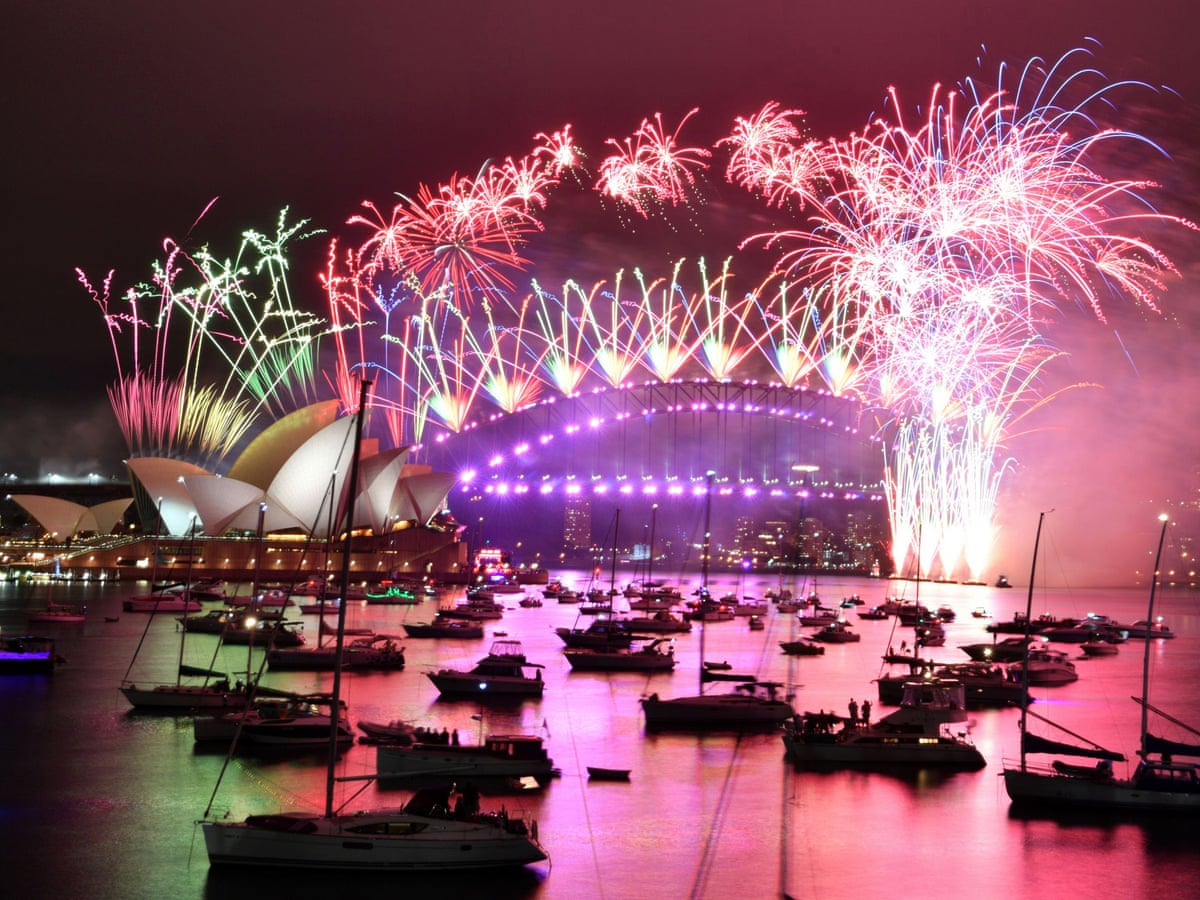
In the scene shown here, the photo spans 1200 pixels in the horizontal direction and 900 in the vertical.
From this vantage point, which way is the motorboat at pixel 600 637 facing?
to the viewer's left

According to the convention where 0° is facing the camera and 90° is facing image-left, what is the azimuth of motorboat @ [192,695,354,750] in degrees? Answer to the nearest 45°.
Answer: approximately 90°

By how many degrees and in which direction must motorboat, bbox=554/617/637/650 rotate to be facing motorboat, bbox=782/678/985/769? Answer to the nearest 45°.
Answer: approximately 90° to its left

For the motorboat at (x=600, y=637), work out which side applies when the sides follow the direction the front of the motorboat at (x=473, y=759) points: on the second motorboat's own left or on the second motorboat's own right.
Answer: on the second motorboat's own right

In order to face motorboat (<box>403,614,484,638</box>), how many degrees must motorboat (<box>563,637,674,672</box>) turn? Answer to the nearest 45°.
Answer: approximately 45° to its right

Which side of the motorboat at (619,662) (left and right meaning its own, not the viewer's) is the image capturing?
left

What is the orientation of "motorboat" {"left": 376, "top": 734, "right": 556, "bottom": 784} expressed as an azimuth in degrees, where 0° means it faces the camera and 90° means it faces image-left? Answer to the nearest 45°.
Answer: approximately 90°

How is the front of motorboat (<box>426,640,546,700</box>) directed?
to the viewer's left

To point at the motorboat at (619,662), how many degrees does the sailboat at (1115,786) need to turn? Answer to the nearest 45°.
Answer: approximately 45° to its right

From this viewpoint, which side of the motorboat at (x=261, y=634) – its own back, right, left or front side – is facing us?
left

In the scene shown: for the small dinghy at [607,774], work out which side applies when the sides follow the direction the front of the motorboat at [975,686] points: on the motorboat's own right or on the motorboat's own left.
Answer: on the motorboat's own left

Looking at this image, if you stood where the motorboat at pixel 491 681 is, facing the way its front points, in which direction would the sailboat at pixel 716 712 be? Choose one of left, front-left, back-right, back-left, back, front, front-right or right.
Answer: back-left

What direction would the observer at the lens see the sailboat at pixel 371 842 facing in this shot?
facing to the left of the viewer

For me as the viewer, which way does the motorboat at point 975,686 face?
facing to the left of the viewer
